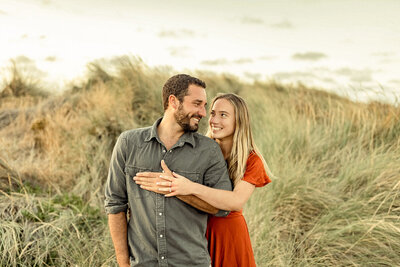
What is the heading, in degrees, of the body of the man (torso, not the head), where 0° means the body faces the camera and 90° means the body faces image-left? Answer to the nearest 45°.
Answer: approximately 0°
